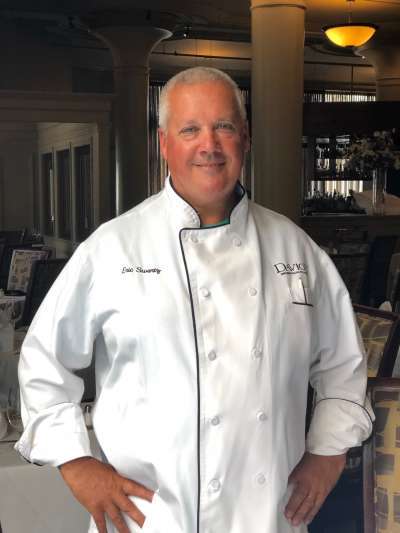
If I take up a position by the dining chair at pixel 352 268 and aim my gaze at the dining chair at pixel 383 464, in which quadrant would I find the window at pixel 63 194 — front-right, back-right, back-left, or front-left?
back-right

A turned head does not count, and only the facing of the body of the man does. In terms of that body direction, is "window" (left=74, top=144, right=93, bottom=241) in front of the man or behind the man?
behind

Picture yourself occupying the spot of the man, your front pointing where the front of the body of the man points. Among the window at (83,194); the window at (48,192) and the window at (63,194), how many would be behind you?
3

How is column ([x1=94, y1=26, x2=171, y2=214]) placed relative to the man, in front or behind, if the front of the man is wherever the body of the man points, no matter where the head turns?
behind

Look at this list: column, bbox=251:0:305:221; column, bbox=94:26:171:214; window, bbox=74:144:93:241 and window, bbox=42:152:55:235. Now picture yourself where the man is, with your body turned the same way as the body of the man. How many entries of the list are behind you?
4

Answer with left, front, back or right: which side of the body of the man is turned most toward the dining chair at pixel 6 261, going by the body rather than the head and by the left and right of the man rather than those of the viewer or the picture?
back

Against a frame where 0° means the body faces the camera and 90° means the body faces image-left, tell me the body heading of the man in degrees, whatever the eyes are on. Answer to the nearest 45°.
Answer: approximately 0°

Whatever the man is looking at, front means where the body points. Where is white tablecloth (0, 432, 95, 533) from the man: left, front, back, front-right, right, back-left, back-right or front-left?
back-right

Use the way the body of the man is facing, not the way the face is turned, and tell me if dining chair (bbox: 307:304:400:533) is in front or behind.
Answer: behind

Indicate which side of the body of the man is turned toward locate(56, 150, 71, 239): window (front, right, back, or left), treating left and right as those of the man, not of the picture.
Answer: back

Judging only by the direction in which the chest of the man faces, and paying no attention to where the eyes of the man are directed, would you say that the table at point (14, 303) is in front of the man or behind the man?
behind

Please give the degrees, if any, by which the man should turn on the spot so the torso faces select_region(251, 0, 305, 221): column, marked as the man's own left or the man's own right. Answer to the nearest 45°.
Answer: approximately 180°
